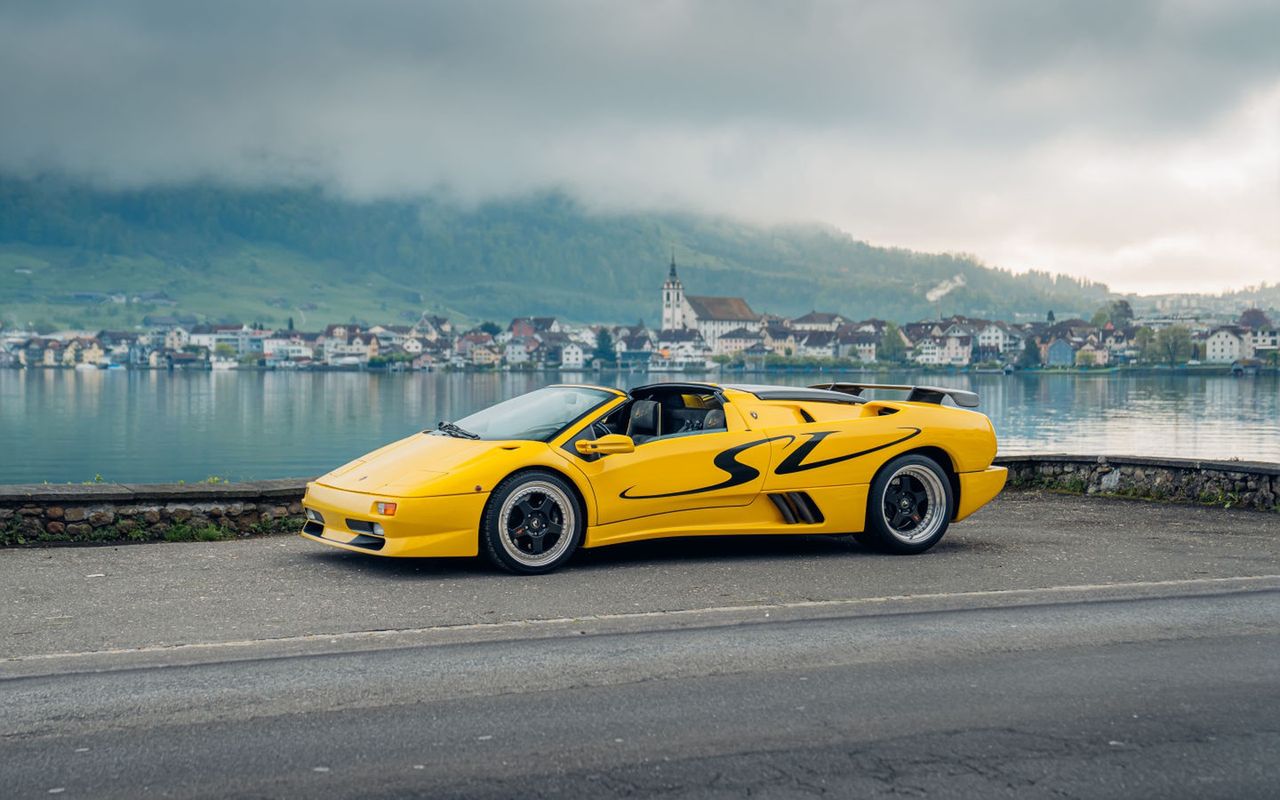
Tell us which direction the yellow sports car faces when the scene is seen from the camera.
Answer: facing the viewer and to the left of the viewer

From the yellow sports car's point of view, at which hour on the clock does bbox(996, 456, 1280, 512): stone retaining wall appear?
The stone retaining wall is roughly at 6 o'clock from the yellow sports car.

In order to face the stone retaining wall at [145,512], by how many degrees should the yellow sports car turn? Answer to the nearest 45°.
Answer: approximately 45° to its right
